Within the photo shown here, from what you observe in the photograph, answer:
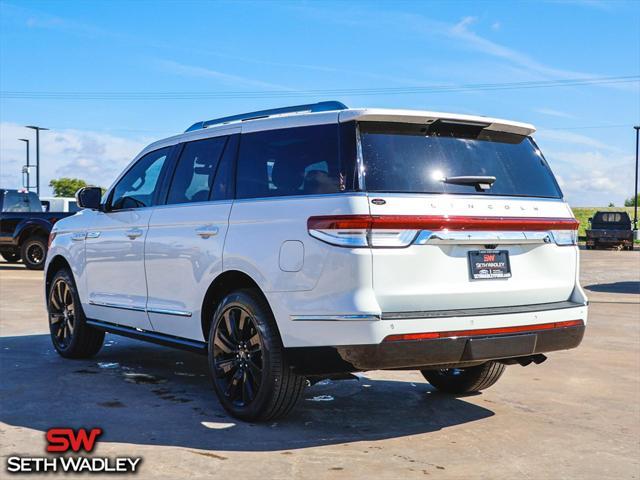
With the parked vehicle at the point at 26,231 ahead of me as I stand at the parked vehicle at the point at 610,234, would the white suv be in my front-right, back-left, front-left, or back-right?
front-left

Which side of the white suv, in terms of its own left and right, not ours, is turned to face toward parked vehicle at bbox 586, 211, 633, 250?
right

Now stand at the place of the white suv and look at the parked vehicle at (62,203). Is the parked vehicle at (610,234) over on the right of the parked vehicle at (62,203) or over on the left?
right

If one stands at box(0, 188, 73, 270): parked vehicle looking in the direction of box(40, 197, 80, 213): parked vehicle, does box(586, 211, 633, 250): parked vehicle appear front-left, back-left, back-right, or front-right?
front-right

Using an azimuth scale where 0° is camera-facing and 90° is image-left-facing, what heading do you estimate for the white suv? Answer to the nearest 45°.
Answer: approximately 135°

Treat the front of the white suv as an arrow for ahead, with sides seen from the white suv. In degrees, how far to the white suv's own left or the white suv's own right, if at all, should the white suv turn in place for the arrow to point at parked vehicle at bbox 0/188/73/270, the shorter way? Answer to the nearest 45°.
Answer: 0° — it already faces it

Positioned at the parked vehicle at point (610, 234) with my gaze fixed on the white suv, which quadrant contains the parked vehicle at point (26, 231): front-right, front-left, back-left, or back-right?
front-right

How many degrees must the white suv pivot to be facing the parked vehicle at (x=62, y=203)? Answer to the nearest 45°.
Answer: approximately 45° to its right
